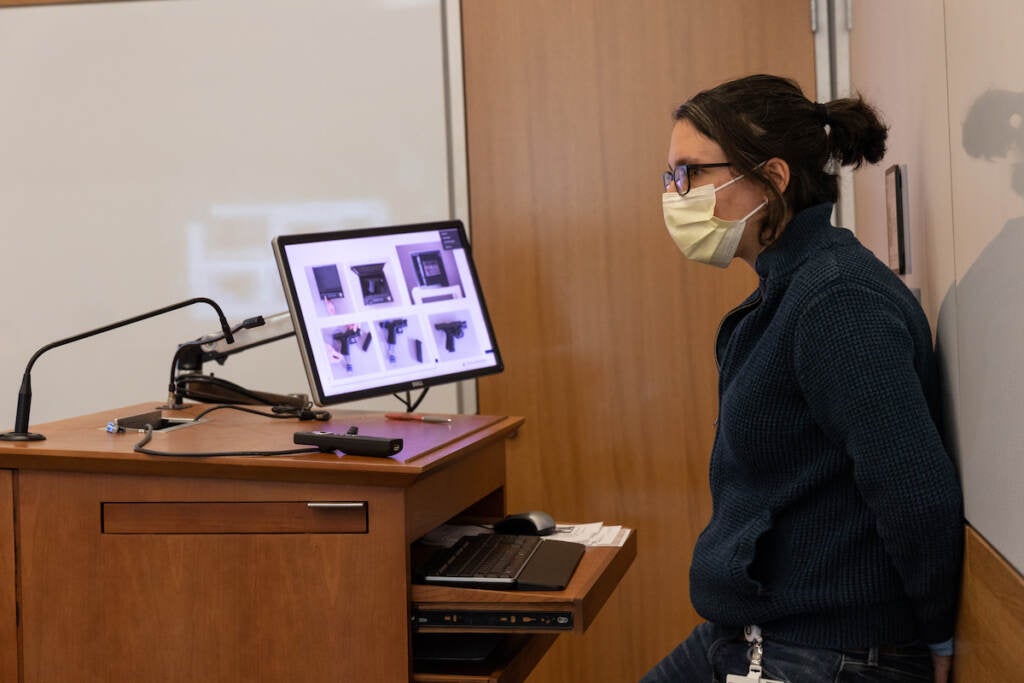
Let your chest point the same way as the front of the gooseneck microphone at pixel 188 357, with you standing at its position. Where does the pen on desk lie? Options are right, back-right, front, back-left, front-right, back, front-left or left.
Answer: front-right

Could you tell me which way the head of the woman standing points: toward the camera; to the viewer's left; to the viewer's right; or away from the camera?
to the viewer's left

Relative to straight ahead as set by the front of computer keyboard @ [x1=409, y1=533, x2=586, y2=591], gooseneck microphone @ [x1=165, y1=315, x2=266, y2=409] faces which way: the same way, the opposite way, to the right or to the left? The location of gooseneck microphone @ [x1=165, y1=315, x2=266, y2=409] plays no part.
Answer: the same way

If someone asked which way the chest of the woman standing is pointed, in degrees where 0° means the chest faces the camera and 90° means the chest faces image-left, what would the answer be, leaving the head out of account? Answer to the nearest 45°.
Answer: approximately 90°

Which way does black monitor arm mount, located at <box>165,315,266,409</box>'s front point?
to the viewer's right

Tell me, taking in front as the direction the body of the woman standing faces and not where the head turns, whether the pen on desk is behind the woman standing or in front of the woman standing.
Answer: in front

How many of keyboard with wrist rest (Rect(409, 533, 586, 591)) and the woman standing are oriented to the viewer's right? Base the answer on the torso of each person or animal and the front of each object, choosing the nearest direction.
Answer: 1

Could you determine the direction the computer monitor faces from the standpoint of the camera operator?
facing the viewer and to the right of the viewer

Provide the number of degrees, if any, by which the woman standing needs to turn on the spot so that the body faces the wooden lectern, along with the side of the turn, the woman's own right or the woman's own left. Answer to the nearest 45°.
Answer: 0° — they already face it

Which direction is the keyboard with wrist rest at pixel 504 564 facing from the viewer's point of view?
to the viewer's right
